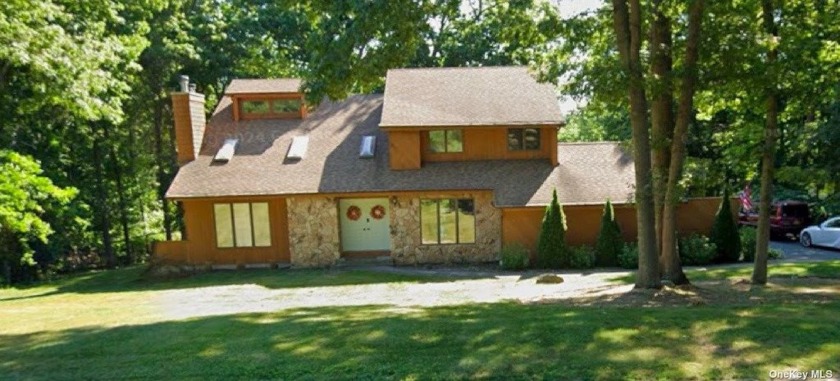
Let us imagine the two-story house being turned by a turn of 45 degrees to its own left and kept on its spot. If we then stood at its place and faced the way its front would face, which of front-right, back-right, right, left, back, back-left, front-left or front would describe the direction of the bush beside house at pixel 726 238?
front-left

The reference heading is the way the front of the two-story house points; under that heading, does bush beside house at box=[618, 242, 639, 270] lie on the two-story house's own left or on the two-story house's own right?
on the two-story house's own left

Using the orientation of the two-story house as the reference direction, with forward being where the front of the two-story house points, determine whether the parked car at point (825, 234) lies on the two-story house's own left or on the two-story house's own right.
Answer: on the two-story house's own left

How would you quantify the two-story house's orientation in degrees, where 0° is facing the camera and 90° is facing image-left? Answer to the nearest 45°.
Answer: approximately 0°

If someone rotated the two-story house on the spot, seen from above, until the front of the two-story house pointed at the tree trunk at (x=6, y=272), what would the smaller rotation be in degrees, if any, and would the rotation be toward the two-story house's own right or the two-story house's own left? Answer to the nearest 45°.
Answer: approximately 90° to the two-story house's own right

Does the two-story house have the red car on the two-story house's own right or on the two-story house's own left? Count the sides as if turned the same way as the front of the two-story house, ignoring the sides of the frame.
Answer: on the two-story house's own left

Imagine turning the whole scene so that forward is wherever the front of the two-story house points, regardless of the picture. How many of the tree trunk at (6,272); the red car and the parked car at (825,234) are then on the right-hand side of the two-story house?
1

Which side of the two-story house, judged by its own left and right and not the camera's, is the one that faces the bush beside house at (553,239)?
left

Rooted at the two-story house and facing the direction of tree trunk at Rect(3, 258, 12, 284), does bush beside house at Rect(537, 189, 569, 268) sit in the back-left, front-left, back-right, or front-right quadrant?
back-left
